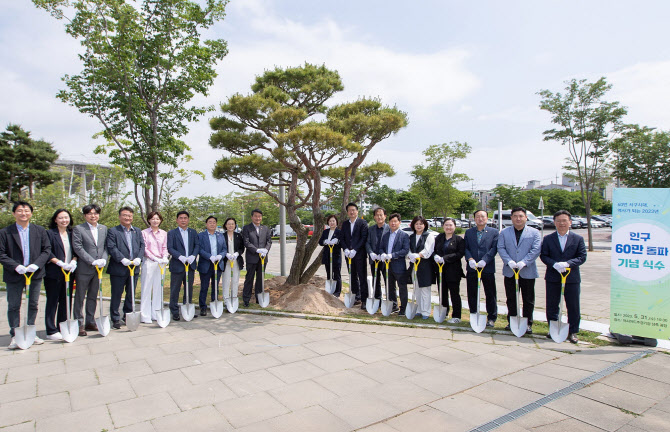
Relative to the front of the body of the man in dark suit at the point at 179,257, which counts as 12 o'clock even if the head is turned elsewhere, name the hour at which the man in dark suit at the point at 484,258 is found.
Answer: the man in dark suit at the point at 484,258 is roughly at 10 o'clock from the man in dark suit at the point at 179,257.

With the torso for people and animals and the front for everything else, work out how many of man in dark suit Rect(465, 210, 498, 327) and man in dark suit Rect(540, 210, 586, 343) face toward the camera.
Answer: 2

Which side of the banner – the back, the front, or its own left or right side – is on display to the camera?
front

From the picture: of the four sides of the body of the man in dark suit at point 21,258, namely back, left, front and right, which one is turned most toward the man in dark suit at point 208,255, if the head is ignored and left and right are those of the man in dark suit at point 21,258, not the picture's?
left

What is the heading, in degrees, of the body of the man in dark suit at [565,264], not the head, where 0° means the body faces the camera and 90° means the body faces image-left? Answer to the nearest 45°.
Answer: approximately 0°

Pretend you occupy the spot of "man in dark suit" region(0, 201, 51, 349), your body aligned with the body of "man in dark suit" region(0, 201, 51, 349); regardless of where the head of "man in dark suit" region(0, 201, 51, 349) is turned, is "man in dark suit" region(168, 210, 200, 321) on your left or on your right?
on your left

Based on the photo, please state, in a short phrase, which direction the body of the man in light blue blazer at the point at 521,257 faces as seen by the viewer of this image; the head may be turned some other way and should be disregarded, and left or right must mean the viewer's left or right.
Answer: facing the viewer

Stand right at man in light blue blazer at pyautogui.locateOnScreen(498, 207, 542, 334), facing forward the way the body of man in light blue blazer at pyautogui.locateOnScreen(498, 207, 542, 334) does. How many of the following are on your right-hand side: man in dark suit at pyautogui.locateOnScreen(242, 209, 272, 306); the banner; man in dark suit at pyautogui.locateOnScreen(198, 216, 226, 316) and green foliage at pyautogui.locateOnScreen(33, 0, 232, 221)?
3
